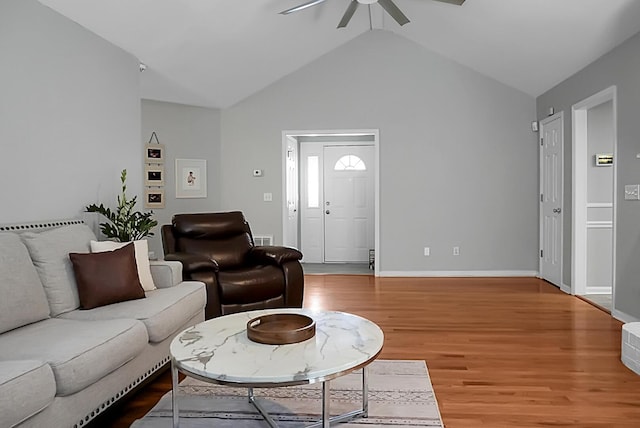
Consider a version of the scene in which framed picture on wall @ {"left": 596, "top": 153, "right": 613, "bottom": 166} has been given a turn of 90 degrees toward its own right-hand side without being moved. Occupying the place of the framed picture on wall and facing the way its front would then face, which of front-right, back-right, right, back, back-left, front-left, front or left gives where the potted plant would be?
front-left

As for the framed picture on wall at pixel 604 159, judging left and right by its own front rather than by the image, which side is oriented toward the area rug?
front

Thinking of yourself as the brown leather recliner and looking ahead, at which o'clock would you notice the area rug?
The area rug is roughly at 1 o'clock from the brown leather recliner.

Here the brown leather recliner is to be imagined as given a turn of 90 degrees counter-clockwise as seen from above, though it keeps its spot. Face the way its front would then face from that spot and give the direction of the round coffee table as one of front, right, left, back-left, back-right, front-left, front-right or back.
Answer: back-right

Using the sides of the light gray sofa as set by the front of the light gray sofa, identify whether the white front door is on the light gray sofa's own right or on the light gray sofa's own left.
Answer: on the light gray sofa's own left

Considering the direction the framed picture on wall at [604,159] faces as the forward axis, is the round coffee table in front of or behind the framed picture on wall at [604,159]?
in front

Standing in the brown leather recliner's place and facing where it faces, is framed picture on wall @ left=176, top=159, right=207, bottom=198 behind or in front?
behind

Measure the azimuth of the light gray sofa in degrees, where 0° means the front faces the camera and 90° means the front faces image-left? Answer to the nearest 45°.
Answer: approximately 315°

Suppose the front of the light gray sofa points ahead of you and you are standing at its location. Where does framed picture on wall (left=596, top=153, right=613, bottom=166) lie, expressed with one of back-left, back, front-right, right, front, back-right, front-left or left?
front-left

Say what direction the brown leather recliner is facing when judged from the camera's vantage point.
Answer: facing the viewer and to the right of the viewer
